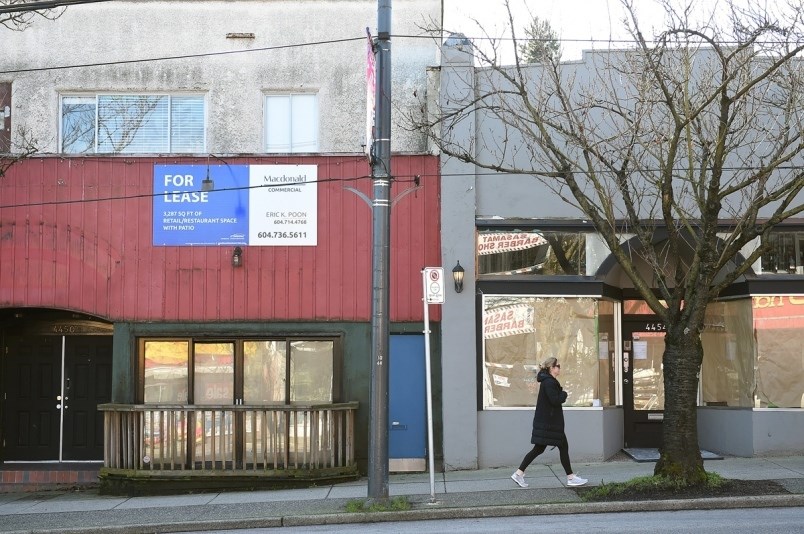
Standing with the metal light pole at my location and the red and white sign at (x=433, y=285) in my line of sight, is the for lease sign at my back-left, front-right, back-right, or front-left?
back-left

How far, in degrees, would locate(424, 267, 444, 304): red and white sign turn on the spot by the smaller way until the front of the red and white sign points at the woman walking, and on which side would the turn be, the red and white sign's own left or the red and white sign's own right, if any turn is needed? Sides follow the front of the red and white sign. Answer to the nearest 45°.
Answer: approximately 135° to the red and white sign's own left

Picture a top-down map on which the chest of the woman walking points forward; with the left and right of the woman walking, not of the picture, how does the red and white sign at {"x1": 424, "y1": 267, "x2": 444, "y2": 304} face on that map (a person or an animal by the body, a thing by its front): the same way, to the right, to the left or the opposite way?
to the right

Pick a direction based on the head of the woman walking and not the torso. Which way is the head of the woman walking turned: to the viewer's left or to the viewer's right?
to the viewer's right

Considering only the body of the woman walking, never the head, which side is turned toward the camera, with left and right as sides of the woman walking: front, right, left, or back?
right

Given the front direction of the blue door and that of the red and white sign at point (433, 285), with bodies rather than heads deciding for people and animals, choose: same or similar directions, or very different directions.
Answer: same or similar directions

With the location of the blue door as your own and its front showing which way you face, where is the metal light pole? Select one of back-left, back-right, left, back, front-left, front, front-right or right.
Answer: front

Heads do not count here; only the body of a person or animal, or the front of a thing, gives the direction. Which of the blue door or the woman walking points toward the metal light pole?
the blue door

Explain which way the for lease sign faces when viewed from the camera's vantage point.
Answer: facing the viewer

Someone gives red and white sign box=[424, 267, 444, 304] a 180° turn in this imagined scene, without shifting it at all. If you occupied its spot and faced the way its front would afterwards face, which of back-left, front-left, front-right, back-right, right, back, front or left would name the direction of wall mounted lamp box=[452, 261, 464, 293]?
front

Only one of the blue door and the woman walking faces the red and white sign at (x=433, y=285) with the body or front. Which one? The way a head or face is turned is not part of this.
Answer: the blue door

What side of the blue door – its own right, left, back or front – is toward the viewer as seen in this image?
front
